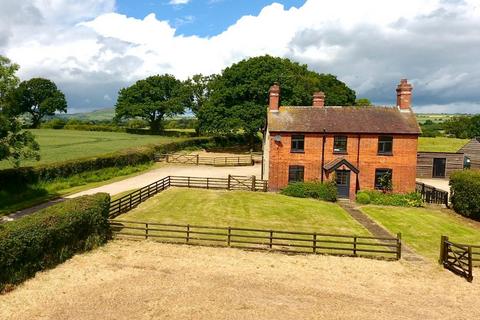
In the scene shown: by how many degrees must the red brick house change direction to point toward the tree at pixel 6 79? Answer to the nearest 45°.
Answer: approximately 45° to its right

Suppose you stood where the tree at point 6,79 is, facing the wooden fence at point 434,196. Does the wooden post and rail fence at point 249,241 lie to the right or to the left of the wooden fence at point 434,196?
right

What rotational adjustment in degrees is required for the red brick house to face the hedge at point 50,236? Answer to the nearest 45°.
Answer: approximately 45° to its right

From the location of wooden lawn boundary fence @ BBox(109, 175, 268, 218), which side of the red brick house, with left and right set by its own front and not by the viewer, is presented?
right

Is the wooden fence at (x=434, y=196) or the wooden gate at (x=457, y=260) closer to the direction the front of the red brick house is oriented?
the wooden gate

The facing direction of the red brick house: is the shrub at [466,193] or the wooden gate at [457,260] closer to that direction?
the wooden gate

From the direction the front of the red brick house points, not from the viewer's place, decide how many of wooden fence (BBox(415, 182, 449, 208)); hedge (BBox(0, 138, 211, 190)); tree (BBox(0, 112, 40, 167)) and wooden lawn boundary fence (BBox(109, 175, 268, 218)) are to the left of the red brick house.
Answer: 1

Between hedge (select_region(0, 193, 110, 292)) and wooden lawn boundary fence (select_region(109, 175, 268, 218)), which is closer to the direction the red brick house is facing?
the hedge

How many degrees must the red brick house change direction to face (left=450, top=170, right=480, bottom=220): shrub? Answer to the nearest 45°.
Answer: approximately 90° to its left

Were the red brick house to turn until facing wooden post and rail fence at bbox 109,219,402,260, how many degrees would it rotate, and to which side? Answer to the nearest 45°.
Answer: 0° — it already faces it
